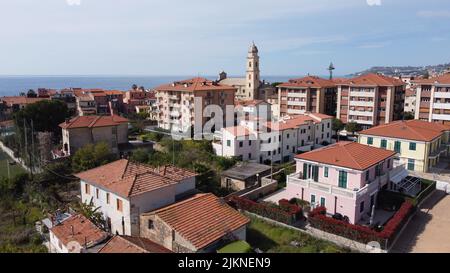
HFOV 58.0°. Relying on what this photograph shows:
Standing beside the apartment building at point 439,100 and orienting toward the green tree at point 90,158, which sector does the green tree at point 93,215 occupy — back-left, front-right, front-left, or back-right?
front-left

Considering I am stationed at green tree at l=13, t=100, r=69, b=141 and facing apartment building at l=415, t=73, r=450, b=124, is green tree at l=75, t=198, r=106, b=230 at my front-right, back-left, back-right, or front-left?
front-right

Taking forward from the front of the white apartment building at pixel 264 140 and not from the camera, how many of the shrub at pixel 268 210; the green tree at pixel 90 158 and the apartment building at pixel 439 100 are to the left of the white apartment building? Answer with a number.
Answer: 1

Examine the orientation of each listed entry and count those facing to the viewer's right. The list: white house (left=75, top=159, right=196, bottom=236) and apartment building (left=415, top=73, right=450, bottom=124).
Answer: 0

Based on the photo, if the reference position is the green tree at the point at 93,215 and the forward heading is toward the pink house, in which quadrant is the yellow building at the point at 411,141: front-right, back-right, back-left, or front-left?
front-left

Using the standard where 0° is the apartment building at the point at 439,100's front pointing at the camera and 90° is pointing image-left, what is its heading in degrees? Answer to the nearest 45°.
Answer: approximately 0°

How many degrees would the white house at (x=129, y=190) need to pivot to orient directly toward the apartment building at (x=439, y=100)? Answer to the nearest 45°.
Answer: approximately 180°

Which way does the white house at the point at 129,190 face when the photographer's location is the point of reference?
facing the viewer and to the left of the viewer

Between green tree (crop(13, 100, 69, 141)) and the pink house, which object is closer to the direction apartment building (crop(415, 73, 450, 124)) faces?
the pink house

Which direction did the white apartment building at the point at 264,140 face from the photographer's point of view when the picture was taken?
facing the viewer and to the right of the viewer

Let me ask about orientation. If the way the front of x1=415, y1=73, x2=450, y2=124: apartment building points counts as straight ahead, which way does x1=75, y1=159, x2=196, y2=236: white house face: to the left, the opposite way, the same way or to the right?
the same way

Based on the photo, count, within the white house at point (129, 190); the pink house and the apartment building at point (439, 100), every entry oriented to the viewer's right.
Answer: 0

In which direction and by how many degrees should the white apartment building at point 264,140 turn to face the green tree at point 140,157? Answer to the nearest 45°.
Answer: approximately 135° to its right

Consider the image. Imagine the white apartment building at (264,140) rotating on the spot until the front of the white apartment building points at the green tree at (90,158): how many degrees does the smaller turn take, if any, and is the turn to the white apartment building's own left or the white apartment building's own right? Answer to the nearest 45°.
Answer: approximately 90° to the white apartment building's own right

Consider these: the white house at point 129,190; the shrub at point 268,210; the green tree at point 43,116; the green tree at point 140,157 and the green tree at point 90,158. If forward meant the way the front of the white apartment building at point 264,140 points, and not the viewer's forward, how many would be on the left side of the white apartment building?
0

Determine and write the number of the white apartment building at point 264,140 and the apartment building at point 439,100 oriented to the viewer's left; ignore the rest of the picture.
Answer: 0
